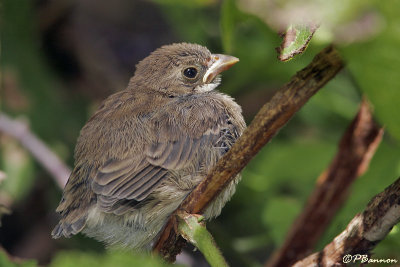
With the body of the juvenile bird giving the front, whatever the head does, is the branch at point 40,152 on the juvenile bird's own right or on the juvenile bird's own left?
on the juvenile bird's own left

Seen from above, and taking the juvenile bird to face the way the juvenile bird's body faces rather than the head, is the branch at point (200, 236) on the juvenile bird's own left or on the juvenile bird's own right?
on the juvenile bird's own right

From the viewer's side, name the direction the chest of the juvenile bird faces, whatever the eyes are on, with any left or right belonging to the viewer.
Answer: facing to the right of the viewer
